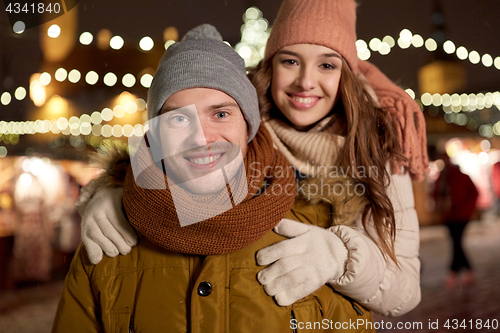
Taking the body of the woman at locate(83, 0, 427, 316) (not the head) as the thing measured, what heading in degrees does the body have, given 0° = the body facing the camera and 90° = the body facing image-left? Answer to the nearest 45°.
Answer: approximately 45°

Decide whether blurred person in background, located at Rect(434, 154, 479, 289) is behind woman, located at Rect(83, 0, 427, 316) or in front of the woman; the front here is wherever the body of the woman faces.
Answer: behind

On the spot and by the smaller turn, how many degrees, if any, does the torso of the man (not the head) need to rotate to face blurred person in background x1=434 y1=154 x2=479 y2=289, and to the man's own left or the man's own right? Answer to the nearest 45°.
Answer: approximately 135° to the man's own left

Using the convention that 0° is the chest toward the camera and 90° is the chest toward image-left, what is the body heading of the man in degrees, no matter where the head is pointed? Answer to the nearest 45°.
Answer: approximately 0°
